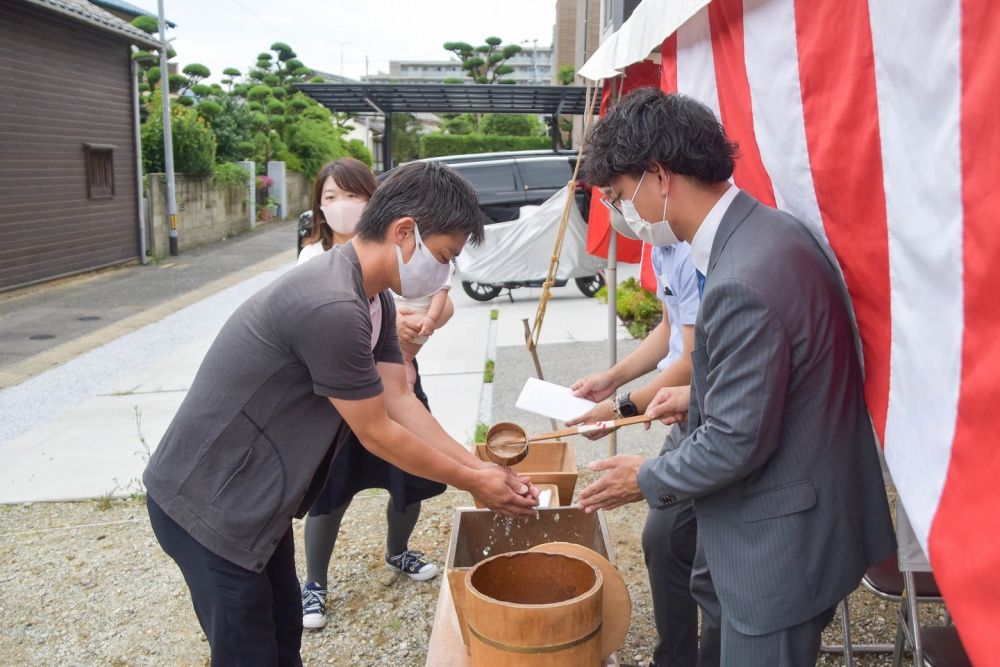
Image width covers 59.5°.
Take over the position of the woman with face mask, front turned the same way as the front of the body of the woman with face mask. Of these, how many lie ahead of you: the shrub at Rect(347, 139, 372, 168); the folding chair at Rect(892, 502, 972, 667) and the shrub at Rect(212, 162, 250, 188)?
1

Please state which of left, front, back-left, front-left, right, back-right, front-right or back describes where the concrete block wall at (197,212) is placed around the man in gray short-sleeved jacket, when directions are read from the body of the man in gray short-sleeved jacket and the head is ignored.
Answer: left

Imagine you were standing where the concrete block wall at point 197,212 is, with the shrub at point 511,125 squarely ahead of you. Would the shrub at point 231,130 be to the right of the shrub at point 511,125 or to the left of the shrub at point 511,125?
left

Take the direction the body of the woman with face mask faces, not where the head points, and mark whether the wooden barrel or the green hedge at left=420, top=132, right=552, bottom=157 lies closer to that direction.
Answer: the wooden barrel

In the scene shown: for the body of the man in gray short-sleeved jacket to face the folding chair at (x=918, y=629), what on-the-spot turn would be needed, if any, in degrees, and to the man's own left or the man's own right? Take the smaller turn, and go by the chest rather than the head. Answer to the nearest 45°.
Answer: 0° — they already face it

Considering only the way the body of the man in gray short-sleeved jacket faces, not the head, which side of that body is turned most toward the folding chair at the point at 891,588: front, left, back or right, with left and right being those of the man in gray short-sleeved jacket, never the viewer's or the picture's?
front

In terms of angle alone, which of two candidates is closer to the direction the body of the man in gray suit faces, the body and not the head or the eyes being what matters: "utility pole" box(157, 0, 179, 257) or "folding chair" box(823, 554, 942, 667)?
the utility pole

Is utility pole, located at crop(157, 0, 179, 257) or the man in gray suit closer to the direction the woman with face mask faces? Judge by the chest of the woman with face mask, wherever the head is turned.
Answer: the man in gray suit

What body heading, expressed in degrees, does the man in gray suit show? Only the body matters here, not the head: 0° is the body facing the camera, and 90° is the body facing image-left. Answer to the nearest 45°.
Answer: approximately 90°

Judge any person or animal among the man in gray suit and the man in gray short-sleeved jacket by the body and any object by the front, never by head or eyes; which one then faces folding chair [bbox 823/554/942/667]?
the man in gray short-sleeved jacket

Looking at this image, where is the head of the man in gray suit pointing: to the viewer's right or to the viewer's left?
to the viewer's left

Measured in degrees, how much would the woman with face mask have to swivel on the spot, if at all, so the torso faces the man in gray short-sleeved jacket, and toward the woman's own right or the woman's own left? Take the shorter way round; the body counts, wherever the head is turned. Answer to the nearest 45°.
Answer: approximately 45° to the woman's own right

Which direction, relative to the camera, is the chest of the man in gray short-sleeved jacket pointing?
to the viewer's right

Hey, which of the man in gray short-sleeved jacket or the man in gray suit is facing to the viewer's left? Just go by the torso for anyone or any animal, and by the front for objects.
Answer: the man in gray suit
